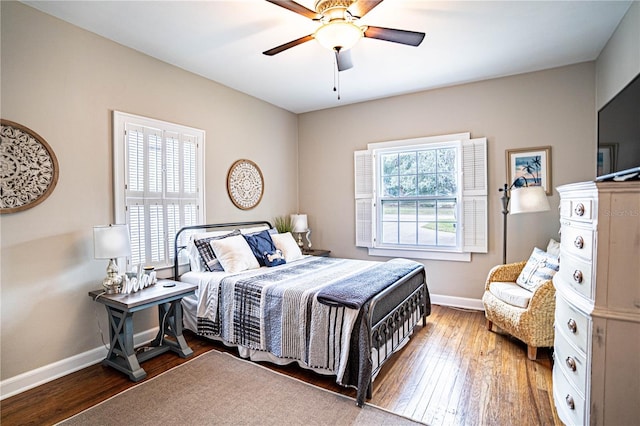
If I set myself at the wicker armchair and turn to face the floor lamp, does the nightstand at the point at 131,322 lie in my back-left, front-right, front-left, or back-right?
back-left

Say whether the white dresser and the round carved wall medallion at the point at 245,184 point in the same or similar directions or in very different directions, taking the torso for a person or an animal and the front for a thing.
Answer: very different directions

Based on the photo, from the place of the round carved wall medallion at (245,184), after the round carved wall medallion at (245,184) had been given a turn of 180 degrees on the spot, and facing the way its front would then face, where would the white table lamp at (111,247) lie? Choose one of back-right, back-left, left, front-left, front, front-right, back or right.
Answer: left

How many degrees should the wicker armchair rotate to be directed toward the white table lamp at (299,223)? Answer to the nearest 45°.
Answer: approximately 45° to its right

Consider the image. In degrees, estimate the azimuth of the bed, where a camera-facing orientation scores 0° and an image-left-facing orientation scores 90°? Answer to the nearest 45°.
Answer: approximately 315°

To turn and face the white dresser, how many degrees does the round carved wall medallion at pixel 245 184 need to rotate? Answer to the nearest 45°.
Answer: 0° — it already faces it

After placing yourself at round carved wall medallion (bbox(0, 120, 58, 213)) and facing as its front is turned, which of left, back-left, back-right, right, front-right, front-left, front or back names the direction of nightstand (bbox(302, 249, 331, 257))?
left

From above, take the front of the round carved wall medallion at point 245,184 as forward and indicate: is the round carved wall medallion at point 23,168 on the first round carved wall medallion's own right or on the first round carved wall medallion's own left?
on the first round carved wall medallion's own right

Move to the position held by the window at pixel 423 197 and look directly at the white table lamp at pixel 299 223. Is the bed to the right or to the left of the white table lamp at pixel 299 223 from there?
left

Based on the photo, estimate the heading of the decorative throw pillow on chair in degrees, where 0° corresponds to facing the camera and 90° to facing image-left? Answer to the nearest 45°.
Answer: approximately 45°

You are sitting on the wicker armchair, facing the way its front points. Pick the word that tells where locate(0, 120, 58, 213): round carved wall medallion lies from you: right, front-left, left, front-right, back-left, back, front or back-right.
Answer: front

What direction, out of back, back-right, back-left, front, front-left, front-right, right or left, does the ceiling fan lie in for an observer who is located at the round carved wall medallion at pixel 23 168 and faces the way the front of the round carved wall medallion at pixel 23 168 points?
front-left

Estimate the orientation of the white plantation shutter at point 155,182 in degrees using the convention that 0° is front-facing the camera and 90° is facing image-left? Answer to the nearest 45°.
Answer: approximately 315°

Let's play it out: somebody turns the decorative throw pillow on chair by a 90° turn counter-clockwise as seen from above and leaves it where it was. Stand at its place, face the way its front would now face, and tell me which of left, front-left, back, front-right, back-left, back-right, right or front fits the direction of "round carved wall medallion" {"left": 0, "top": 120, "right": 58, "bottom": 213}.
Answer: right

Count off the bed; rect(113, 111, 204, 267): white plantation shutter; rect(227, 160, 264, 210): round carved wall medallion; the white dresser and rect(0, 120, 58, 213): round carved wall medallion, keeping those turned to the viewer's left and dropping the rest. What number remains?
1

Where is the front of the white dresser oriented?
to the viewer's left
